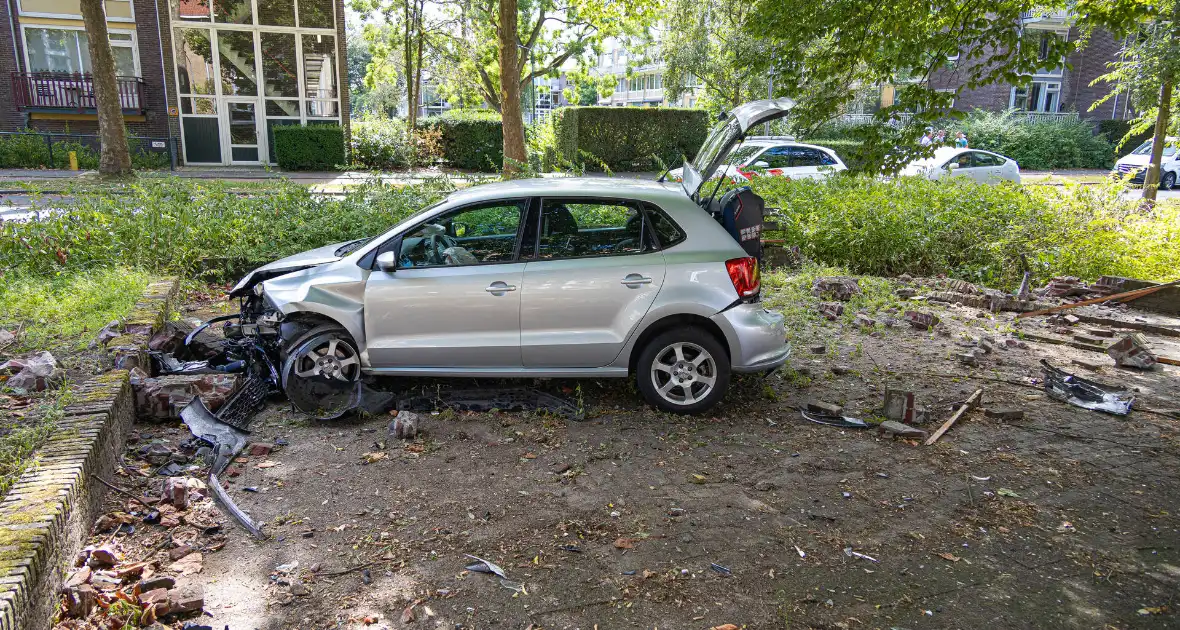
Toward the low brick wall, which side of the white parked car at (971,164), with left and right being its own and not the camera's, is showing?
left

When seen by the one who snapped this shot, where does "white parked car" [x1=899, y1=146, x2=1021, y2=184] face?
facing to the left of the viewer

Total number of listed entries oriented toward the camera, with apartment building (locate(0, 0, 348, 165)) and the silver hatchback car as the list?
1

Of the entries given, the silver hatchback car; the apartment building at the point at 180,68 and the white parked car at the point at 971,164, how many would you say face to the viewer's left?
2

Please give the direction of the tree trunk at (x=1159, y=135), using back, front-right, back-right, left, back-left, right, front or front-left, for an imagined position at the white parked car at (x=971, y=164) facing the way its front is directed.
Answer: back

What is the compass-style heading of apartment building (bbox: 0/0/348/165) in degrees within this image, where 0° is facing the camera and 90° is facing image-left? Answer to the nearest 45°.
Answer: approximately 0°

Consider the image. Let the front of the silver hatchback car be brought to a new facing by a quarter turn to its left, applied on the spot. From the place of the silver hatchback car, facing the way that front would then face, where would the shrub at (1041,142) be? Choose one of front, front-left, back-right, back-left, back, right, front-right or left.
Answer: back-left

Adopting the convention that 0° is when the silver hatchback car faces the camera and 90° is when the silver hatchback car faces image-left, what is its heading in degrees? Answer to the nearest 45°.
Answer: approximately 90°

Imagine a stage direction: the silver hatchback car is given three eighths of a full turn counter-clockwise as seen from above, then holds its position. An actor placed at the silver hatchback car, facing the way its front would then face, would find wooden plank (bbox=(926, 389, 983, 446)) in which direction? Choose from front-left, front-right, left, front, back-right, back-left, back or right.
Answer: front-left

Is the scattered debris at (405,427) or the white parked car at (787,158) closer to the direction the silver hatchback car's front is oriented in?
the scattered debris

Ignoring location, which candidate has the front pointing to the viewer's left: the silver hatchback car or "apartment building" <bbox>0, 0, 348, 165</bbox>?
the silver hatchback car

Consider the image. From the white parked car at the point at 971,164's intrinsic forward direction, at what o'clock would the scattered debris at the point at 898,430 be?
The scattered debris is roughly at 9 o'clock from the white parked car.

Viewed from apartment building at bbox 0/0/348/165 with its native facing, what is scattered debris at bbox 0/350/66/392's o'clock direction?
The scattered debris is roughly at 12 o'clock from the apartment building.

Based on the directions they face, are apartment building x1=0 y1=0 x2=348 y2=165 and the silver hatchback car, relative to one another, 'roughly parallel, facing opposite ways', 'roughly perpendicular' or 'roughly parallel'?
roughly perpendicular
